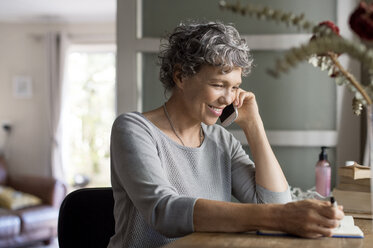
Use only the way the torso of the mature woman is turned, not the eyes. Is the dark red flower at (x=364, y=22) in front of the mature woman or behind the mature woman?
in front

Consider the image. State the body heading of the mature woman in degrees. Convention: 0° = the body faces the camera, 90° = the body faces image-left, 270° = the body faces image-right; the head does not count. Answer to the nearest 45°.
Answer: approximately 315°

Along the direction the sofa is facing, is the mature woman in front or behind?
in front

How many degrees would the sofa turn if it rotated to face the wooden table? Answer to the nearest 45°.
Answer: approximately 45° to its right

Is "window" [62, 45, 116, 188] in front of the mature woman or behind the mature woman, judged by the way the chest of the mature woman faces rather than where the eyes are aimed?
behind

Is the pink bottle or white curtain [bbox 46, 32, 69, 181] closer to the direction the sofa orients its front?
the pink bottle

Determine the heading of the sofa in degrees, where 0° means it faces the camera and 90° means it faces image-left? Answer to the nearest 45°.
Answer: approximately 315°

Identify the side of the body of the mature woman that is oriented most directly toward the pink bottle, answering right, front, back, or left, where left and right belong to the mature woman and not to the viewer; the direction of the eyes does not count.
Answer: left

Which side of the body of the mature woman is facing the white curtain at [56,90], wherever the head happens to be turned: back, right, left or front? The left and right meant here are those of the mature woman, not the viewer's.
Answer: back
